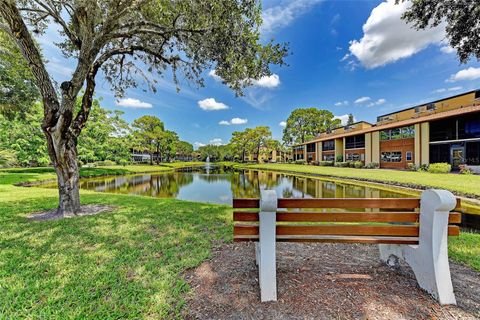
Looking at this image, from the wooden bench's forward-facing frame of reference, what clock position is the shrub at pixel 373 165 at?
The shrub is roughly at 12 o'clock from the wooden bench.

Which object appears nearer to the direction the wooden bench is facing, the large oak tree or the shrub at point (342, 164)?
the shrub

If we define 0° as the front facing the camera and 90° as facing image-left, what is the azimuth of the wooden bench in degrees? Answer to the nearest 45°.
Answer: approximately 180°

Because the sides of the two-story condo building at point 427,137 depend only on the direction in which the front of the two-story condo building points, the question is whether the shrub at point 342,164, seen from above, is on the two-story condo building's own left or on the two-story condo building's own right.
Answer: on the two-story condo building's own right

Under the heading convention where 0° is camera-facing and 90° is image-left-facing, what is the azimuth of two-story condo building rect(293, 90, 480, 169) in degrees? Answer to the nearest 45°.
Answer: approximately 45°

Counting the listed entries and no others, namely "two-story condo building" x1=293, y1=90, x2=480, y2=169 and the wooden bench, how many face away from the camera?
1

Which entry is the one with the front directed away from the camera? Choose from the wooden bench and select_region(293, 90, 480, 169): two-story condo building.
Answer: the wooden bench

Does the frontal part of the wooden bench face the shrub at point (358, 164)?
yes

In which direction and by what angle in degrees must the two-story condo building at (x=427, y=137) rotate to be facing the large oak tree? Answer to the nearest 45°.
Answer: approximately 45° to its left

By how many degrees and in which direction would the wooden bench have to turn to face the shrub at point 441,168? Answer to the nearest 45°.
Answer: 0° — it already faces it

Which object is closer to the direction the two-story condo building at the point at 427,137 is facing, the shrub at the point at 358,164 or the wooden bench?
the wooden bench

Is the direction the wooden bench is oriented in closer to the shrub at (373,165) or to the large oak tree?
the shrub
